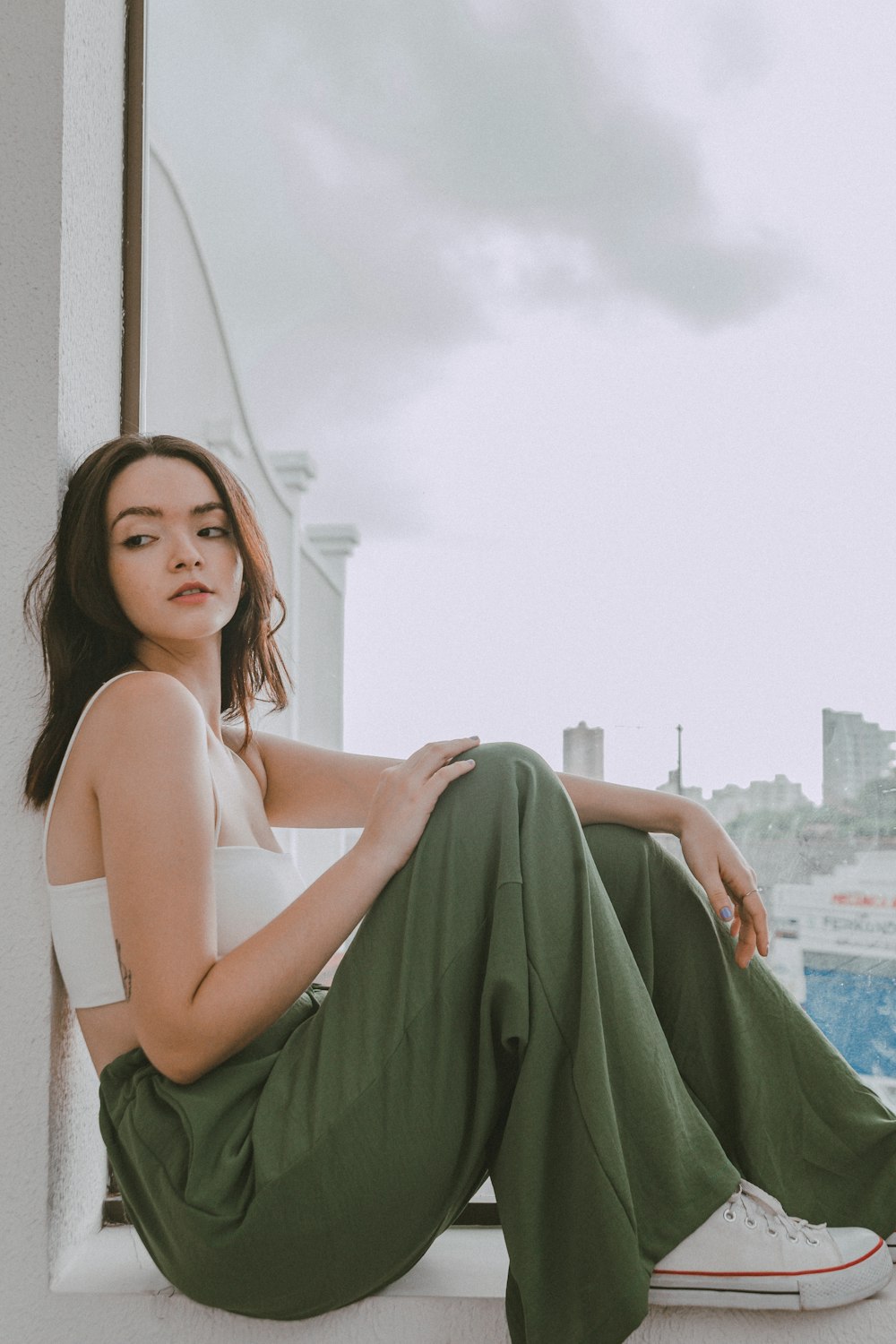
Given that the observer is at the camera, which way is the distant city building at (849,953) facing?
facing the viewer

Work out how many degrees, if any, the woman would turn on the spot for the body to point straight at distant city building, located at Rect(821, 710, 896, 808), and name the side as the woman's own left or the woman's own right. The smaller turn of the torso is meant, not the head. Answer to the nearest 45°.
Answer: approximately 45° to the woman's own left

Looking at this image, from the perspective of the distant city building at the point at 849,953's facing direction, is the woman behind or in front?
in front

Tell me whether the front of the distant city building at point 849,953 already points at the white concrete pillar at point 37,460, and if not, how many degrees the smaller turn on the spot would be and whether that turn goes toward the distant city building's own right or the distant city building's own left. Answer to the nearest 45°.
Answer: approximately 45° to the distant city building's own right

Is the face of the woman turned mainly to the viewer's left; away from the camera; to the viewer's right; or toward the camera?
toward the camera

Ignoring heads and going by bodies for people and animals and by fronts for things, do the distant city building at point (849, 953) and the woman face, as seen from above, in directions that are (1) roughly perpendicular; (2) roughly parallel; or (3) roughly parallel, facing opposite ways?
roughly perpendicular

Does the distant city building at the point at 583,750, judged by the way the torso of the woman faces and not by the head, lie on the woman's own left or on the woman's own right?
on the woman's own left

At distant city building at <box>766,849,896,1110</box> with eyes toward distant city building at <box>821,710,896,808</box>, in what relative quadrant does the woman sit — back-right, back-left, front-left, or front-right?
back-left

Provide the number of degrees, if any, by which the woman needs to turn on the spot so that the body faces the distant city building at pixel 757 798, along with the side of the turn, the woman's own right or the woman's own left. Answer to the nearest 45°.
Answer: approximately 45° to the woman's own left

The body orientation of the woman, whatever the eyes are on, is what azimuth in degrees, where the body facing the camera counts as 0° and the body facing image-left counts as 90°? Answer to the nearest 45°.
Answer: approximately 270°
